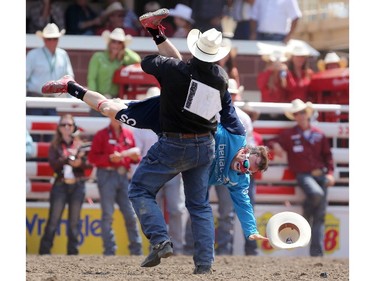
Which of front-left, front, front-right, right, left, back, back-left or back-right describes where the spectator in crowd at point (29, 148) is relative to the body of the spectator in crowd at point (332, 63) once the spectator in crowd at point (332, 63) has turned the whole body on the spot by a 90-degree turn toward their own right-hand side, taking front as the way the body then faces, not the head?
front-left

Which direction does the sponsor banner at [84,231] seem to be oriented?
toward the camera

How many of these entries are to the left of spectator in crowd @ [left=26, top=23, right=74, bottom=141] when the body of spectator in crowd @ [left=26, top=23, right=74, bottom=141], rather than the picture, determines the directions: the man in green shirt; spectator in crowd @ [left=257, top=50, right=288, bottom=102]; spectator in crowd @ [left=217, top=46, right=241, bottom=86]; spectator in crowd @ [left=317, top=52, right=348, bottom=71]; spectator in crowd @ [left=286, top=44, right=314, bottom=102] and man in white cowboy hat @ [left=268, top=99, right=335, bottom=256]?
6

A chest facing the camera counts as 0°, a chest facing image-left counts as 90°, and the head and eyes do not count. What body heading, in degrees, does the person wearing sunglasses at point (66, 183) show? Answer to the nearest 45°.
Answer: approximately 0°

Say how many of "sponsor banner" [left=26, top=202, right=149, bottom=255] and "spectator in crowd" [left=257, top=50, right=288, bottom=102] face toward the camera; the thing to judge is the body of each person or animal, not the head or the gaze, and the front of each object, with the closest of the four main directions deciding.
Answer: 2

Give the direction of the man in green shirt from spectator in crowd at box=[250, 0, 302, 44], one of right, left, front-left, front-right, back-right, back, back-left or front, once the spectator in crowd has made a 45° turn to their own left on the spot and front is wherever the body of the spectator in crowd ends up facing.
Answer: right

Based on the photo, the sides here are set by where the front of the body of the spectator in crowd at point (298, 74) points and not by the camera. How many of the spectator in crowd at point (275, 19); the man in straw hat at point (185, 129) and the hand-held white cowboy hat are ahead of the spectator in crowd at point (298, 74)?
2

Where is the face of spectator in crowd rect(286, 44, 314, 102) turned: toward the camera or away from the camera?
toward the camera

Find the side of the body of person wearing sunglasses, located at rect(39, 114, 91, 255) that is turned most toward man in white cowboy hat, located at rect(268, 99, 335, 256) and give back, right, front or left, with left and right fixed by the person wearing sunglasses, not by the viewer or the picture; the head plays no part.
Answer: left

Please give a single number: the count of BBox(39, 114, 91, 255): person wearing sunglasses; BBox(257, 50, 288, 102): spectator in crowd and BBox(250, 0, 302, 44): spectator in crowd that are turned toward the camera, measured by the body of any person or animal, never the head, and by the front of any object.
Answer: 3

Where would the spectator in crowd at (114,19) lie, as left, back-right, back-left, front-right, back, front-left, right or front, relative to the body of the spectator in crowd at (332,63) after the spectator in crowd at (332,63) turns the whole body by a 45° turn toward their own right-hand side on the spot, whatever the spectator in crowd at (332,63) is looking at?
front-right

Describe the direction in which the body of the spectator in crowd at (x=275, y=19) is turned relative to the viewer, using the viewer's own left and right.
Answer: facing the viewer

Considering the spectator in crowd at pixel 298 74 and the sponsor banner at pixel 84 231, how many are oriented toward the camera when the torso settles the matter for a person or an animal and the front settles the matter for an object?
2

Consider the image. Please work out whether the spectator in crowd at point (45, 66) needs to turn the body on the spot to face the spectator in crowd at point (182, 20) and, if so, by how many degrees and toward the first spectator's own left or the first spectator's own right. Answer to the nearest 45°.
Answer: approximately 135° to the first spectator's own left

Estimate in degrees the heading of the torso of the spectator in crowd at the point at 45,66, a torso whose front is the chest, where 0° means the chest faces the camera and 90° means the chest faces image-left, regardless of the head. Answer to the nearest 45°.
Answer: approximately 0°
